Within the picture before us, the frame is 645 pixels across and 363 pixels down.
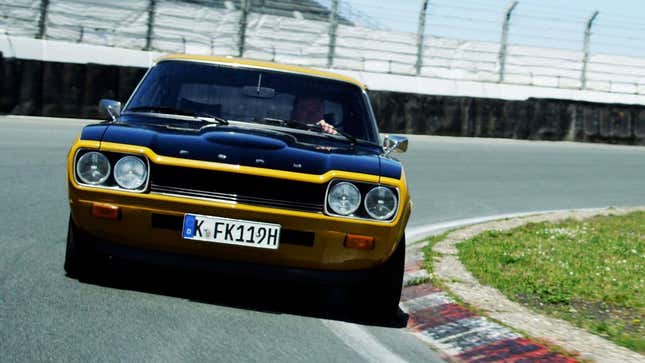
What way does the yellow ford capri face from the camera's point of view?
toward the camera

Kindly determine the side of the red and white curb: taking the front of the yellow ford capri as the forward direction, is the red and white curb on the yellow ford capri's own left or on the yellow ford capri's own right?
on the yellow ford capri's own left

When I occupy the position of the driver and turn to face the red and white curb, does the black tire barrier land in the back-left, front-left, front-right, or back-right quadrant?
back-left

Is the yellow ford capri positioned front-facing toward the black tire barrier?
no

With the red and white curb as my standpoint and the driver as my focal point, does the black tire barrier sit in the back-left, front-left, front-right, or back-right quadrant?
front-right

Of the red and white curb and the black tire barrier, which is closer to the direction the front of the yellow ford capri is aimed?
the red and white curb
